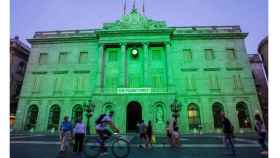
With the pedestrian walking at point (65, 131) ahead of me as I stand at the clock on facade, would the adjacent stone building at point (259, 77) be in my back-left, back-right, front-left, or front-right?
back-left

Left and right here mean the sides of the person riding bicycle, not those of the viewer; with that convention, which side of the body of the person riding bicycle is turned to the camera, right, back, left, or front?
right

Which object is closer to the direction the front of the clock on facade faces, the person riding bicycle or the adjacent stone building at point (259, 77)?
the person riding bicycle

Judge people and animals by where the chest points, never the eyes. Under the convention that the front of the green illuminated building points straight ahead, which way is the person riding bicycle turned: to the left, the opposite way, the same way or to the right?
to the left

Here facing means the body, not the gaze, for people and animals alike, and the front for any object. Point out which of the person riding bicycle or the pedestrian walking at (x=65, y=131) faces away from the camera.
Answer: the pedestrian walking

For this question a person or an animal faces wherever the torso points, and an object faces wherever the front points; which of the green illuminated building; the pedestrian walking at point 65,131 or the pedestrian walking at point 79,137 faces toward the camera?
the green illuminated building

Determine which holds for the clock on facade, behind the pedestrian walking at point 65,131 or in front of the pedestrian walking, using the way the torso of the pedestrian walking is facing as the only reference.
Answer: in front

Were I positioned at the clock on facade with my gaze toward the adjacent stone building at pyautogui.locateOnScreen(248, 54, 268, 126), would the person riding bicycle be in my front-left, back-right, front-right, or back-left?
back-right

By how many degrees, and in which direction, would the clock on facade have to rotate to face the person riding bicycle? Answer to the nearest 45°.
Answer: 0° — it already faces them

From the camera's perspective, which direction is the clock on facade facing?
toward the camera

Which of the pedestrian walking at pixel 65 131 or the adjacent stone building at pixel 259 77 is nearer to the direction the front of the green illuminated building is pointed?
the pedestrian walking

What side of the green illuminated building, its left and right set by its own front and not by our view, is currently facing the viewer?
front

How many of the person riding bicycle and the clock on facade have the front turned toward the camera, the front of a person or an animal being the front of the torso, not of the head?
1

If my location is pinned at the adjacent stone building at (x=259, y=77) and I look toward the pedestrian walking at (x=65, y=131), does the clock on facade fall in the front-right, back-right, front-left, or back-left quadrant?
front-right

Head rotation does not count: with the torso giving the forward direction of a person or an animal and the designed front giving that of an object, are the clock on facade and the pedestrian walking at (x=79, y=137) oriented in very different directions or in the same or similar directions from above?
very different directions

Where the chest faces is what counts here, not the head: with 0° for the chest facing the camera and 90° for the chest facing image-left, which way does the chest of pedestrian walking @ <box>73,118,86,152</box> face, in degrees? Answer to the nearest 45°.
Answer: approximately 180°
